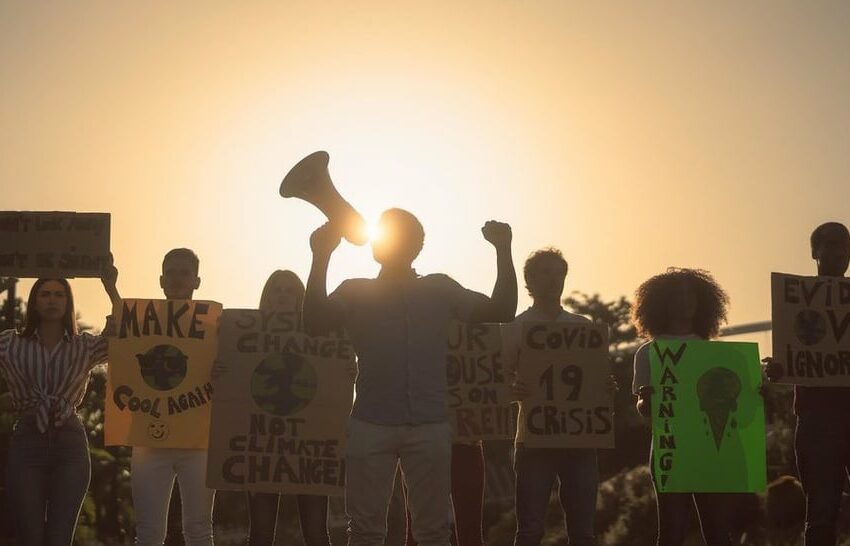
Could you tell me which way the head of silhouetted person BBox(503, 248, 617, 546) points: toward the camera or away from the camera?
toward the camera

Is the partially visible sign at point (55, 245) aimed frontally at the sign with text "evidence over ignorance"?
no

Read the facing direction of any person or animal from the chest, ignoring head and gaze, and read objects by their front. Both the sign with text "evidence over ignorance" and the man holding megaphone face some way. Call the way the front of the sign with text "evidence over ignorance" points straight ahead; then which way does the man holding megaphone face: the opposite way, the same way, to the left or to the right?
the same way

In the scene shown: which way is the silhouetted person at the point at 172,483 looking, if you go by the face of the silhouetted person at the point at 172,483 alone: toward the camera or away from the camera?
toward the camera

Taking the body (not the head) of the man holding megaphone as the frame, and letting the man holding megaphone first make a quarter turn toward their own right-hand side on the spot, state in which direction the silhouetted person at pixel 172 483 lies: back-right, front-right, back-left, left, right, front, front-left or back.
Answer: front-right

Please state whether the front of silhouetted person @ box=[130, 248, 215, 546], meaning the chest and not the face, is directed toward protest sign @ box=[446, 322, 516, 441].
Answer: no

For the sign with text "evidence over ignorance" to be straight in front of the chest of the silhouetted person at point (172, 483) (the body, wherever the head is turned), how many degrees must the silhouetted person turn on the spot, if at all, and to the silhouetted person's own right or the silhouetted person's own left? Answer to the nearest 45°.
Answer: approximately 90° to the silhouetted person's own left

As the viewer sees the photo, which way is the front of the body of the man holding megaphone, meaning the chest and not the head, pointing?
toward the camera

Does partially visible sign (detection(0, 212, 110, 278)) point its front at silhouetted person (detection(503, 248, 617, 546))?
no

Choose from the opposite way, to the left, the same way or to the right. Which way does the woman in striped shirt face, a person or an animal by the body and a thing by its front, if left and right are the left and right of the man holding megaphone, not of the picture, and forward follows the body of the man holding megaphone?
the same way

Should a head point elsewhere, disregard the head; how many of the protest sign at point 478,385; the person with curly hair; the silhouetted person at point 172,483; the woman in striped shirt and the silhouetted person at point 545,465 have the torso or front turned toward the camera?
5

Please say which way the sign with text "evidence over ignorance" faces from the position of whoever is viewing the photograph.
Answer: facing the viewer

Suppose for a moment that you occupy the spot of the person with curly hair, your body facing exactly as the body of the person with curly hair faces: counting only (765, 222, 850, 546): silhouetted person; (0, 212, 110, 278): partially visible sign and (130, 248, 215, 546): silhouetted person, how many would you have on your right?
2

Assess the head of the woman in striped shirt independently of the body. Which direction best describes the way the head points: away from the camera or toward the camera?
toward the camera

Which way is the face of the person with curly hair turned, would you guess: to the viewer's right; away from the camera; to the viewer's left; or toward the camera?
toward the camera

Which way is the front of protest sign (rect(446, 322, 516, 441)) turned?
toward the camera

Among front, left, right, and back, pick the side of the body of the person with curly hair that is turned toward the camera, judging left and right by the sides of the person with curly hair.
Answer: front
